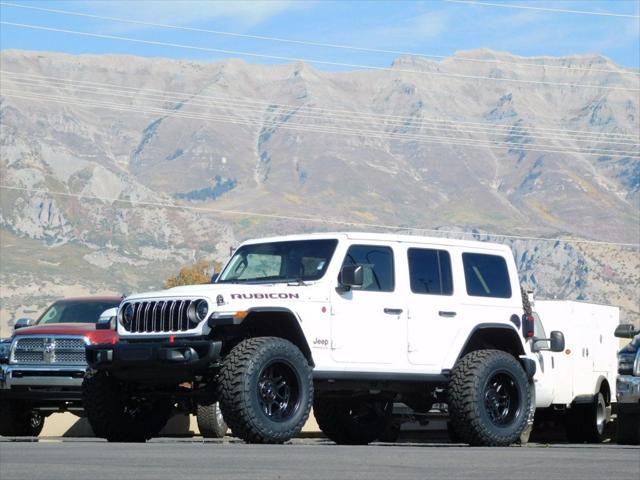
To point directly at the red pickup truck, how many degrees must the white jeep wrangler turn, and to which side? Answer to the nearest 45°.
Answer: approximately 90° to its right

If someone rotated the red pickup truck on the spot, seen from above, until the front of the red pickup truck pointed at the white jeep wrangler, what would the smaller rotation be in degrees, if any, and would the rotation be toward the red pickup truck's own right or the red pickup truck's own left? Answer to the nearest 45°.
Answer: approximately 90° to the red pickup truck's own left

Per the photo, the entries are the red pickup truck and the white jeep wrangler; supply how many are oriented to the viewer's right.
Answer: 0

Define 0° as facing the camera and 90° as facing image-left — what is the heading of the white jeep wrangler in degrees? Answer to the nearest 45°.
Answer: approximately 45°

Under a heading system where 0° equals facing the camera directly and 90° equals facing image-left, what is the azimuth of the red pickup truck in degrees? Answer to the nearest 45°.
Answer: approximately 45°
